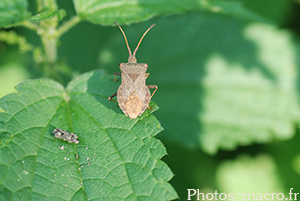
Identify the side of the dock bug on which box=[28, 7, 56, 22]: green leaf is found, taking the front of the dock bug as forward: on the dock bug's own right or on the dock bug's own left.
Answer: on the dock bug's own left

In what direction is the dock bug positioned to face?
away from the camera

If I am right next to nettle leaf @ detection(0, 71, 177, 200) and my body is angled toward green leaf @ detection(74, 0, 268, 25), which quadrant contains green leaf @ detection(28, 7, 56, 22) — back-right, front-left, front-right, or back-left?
front-left
